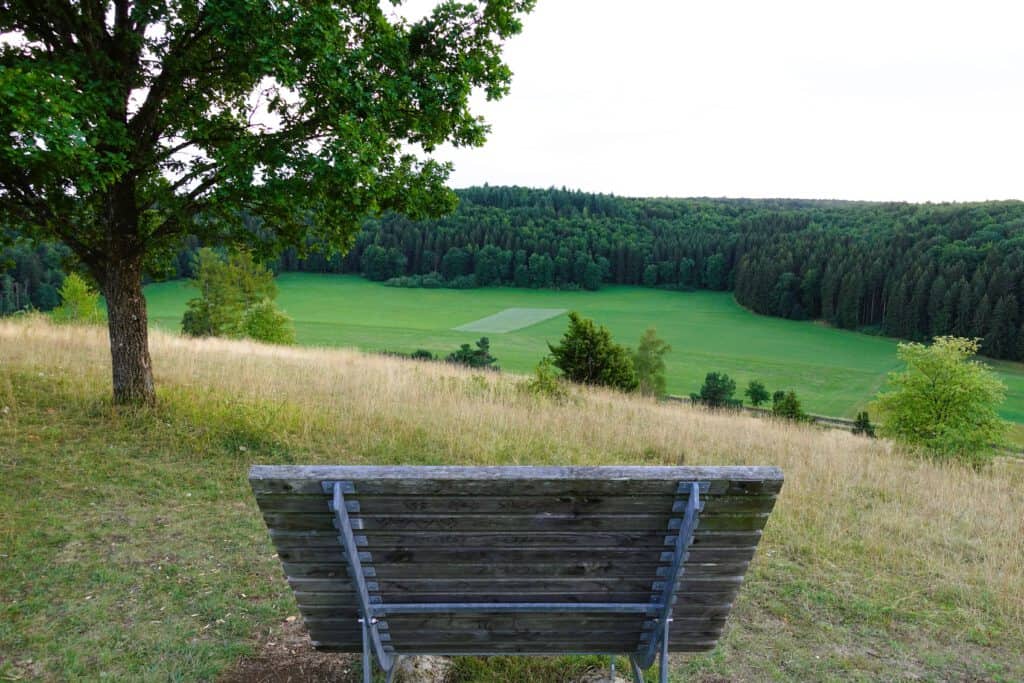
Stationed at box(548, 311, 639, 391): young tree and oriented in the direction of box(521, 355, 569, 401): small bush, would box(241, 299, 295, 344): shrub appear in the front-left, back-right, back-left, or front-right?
back-right

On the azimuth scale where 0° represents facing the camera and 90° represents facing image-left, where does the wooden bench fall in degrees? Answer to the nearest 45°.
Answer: approximately 180°

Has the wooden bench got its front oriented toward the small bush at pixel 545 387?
yes

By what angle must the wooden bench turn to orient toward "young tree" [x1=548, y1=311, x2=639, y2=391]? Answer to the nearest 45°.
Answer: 0° — it already faces it

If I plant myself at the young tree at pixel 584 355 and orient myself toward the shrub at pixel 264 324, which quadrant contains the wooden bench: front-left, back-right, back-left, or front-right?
back-left

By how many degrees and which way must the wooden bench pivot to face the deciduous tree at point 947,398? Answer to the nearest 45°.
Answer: approximately 45° to its right
